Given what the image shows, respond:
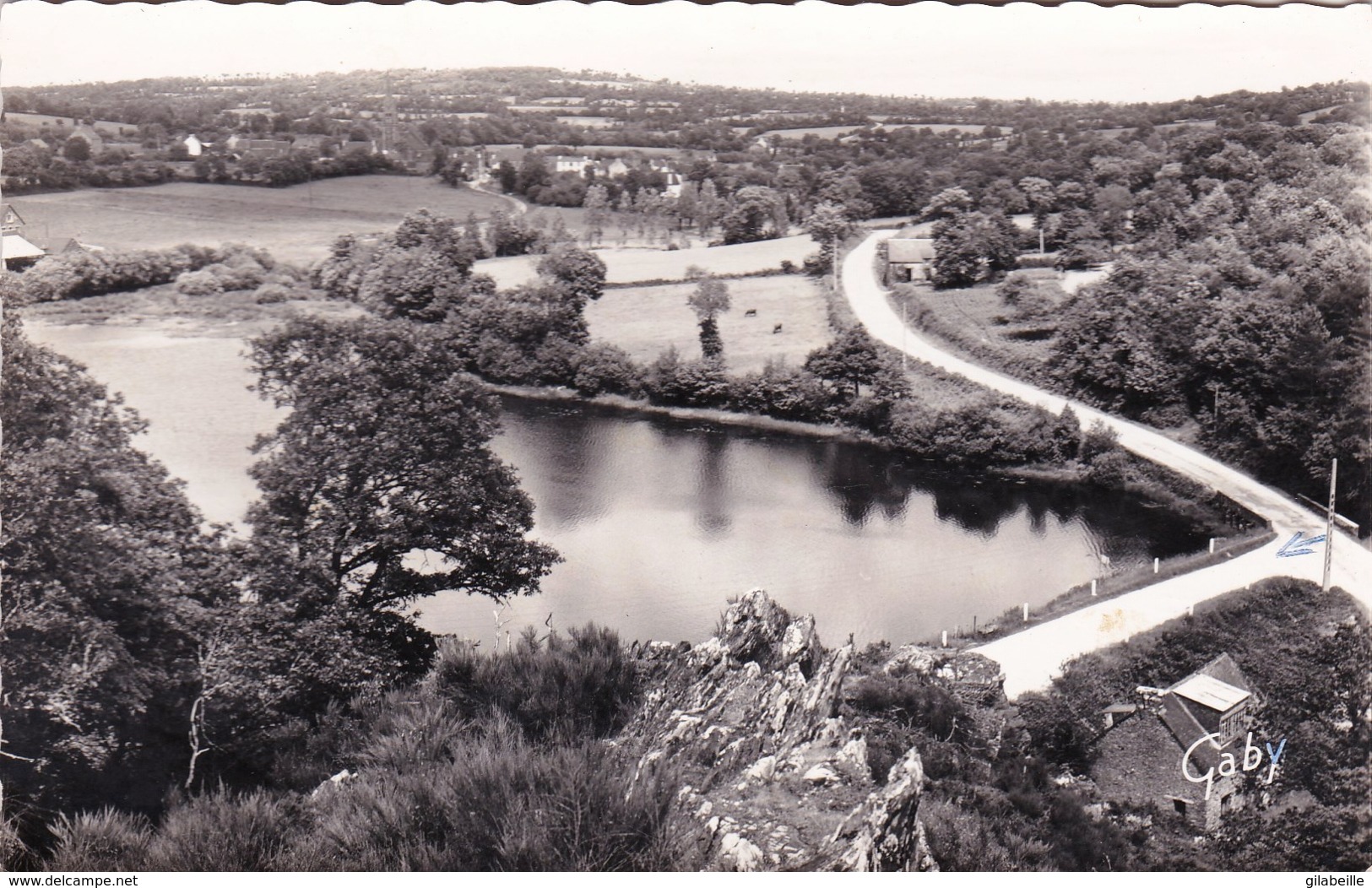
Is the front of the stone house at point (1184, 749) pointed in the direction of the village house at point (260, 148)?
no

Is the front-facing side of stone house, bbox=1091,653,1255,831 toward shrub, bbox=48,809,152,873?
no

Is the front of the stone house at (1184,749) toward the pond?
no

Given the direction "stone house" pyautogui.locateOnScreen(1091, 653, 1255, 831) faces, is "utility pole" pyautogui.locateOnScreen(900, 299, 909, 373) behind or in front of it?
behind

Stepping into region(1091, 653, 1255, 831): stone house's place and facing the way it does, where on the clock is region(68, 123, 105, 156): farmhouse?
The farmhouse is roughly at 4 o'clock from the stone house.

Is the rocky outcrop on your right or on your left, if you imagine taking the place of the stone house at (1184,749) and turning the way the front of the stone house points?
on your right

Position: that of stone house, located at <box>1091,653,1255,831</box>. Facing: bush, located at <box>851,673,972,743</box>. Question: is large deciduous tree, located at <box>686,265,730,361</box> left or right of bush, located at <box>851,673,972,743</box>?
right

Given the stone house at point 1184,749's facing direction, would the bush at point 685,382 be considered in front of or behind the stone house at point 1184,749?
behind

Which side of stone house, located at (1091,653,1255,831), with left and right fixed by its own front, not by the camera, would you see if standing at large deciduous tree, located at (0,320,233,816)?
right
